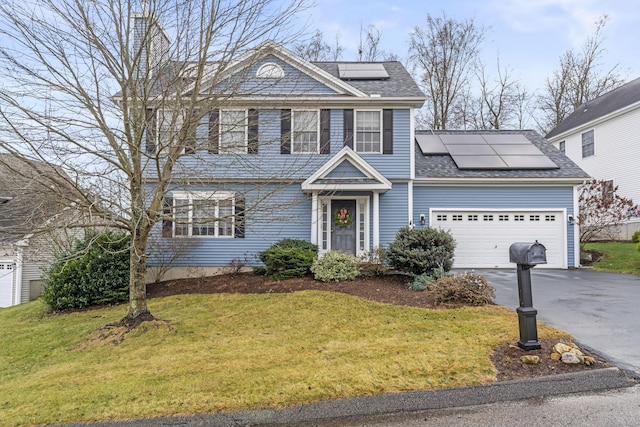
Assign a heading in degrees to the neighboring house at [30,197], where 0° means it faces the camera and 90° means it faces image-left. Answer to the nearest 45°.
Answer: approximately 0°

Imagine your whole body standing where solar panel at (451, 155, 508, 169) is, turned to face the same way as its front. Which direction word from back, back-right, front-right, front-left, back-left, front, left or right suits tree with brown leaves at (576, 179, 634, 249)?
back-left

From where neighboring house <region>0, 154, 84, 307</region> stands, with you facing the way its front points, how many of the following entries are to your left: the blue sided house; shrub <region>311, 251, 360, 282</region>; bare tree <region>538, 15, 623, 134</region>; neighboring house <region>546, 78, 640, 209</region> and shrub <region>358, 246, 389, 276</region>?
5

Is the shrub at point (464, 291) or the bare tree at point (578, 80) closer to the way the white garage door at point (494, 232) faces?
the shrub

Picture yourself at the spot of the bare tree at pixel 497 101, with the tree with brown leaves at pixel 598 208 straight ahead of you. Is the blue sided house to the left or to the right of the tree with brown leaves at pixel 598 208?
right

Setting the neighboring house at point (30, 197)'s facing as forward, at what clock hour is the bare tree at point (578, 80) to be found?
The bare tree is roughly at 9 o'clock from the neighboring house.

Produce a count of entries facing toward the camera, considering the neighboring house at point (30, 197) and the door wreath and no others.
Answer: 2

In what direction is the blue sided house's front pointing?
toward the camera

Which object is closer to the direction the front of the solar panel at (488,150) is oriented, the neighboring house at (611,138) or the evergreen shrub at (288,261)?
the evergreen shrub

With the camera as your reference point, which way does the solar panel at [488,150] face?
facing the viewer

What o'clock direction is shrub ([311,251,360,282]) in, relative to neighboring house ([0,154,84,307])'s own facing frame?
The shrub is roughly at 9 o'clock from the neighboring house.

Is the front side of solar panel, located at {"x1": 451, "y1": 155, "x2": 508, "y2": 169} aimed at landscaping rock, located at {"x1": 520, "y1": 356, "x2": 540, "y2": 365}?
yes

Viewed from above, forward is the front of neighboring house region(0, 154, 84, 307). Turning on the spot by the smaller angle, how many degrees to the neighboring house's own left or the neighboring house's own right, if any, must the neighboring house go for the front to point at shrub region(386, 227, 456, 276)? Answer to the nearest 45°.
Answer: approximately 90° to the neighboring house's own left

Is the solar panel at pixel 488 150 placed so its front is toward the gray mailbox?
yes

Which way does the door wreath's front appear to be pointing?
toward the camera
